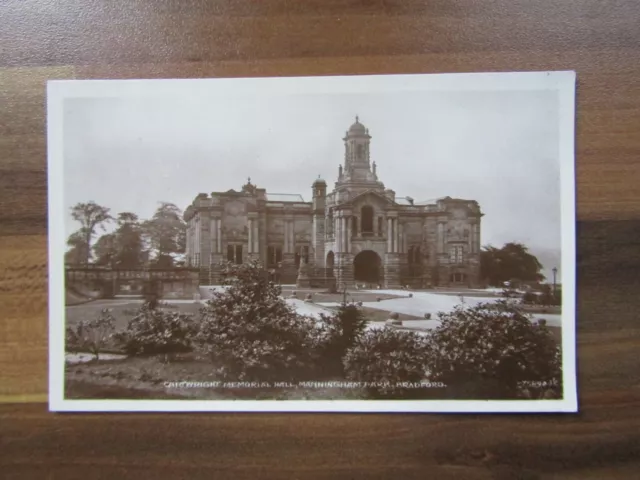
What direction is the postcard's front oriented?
toward the camera
